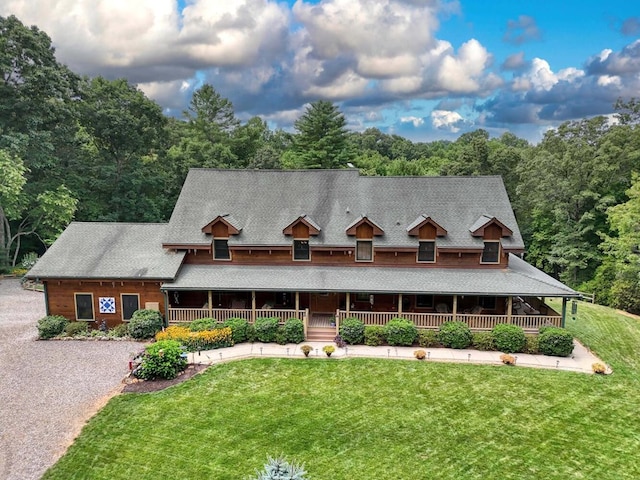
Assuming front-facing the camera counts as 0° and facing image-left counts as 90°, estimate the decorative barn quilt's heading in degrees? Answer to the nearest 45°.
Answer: approximately 0°

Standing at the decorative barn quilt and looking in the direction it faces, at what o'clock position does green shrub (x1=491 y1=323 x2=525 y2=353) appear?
The green shrub is roughly at 10 o'clock from the decorative barn quilt.

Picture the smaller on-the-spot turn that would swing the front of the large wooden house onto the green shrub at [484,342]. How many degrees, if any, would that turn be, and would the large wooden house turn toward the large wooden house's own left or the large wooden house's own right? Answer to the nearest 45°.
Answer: approximately 45° to the large wooden house's own left

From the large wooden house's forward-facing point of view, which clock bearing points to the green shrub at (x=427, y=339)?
The green shrub is roughly at 10 o'clock from the large wooden house.

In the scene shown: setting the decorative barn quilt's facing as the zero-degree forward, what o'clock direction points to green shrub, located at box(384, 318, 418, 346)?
The green shrub is roughly at 10 o'clock from the decorative barn quilt.

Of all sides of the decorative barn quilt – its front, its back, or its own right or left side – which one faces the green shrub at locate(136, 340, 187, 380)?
front

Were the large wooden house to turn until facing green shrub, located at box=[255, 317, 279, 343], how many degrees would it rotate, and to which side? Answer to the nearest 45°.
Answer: approximately 45° to its right

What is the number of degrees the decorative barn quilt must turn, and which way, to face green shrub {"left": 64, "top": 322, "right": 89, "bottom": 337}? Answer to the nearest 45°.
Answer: approximately 90° to its right

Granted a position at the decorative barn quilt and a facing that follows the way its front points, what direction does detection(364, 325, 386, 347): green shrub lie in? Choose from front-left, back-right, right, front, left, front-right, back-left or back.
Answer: front-left

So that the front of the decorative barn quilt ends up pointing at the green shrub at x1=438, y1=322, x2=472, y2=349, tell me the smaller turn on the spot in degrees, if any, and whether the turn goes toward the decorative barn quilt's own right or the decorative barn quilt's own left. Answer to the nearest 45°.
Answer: approximately 45° to the decorative barn quilt's own left

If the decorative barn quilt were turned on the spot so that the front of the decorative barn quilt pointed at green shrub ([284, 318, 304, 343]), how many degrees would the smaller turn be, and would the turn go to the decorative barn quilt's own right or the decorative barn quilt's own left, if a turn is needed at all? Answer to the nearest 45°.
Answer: approximately 45° to the decorative barn quilt's own left
